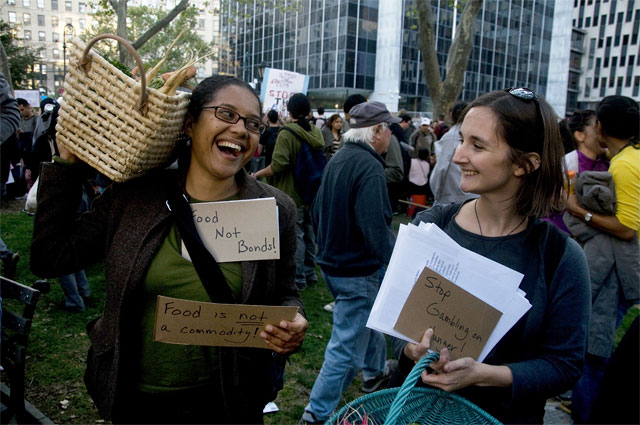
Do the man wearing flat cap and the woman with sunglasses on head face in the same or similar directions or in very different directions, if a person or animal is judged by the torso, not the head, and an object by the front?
very different directions

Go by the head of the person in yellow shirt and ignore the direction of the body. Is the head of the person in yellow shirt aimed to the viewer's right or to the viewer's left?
to the viewer's left

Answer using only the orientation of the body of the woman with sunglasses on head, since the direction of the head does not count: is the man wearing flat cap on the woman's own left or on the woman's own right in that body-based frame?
on the woman's own right

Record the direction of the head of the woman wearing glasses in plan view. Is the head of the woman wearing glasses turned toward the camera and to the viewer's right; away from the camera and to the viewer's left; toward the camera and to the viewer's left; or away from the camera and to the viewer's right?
toward the camera and to the viewer's right
